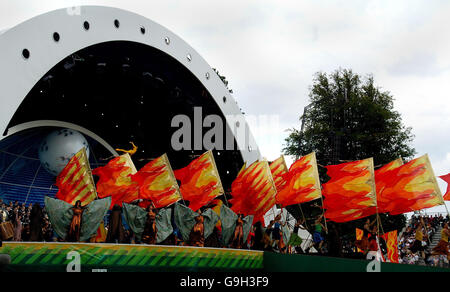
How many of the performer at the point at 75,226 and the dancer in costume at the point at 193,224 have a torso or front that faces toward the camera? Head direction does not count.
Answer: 2

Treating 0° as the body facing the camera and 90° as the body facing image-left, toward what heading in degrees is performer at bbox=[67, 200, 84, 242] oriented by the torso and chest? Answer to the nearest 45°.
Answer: approximately 0°

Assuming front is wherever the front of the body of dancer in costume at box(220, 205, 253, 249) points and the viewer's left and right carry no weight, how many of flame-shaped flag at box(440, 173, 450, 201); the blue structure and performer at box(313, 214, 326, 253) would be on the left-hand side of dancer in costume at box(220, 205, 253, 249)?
2

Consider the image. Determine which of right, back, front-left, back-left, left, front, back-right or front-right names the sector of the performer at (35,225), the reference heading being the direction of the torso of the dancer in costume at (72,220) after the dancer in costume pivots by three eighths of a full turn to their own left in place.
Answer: left

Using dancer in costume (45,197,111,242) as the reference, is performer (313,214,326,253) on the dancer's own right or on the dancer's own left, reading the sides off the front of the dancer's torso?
on the dancer's own left

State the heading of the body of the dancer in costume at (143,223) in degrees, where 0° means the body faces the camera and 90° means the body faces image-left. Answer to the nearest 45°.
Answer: approximately 0°

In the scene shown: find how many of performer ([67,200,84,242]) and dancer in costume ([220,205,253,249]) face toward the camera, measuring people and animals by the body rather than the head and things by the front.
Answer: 2

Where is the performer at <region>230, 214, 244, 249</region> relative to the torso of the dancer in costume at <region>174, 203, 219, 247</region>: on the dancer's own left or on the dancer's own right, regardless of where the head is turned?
on the dancer's own left
